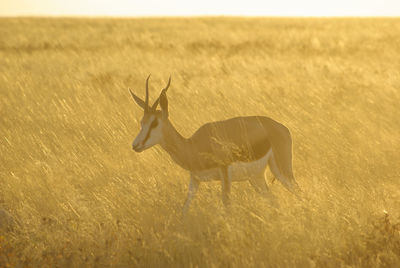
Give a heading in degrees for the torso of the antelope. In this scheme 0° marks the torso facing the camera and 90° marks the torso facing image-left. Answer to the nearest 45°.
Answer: approximately 90°
